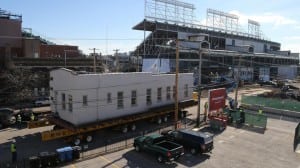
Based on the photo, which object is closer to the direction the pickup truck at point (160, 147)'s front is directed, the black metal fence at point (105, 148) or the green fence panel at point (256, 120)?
the black metal fence

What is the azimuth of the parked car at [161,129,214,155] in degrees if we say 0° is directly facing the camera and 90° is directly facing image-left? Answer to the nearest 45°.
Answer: approximately 135°

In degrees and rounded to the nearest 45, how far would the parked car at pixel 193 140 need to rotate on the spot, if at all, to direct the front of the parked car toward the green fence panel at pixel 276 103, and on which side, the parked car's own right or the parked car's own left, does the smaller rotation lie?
approximately 90° to the parked car's own right

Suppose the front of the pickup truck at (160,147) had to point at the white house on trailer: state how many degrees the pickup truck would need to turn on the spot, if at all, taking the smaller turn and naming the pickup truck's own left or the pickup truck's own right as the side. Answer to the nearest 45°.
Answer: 0° — it already faces it

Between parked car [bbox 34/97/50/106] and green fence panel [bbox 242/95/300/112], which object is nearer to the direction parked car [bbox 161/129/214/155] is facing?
the parked car

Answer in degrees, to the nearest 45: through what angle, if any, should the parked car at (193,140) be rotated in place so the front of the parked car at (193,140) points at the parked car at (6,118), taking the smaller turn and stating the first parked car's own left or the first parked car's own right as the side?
approximately 45° to the first parked car's own left

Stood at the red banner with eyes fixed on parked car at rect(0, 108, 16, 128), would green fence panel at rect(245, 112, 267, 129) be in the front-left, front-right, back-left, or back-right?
back-left
